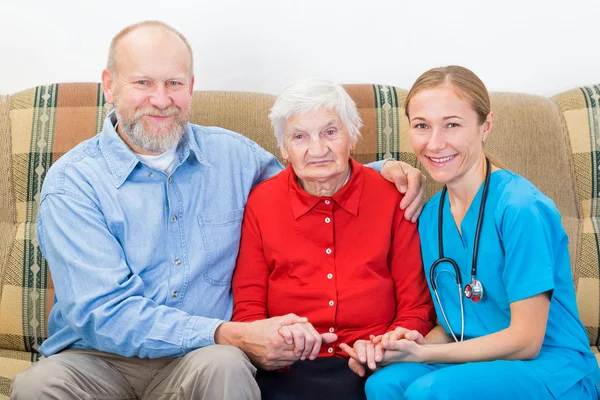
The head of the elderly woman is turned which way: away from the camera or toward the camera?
toward the camera

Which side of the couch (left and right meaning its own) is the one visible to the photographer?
front

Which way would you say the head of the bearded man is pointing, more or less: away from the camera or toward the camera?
toward the camera

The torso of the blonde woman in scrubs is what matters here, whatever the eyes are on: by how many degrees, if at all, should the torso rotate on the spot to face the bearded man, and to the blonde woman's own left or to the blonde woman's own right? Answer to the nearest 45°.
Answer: approximately 45° to the blonde woman's own right

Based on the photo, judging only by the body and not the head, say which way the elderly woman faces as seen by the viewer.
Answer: toward the camera
